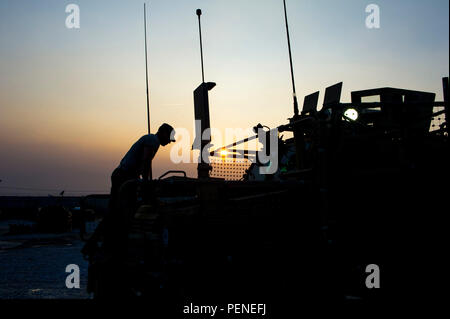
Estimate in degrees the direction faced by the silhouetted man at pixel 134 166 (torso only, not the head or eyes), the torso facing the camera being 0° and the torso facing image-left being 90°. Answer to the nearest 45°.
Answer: approximately 270°

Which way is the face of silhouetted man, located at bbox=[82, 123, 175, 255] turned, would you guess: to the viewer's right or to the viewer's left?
to the viewer's right

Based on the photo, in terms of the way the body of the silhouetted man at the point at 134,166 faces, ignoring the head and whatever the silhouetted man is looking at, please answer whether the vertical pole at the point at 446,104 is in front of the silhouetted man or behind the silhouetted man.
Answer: in front

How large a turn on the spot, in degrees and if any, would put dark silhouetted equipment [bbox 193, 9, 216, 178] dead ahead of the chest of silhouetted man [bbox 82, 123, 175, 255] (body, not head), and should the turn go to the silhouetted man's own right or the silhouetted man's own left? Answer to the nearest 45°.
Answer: approximately 45° to the silhouetted man's own left
